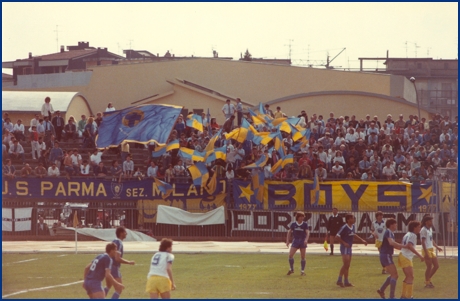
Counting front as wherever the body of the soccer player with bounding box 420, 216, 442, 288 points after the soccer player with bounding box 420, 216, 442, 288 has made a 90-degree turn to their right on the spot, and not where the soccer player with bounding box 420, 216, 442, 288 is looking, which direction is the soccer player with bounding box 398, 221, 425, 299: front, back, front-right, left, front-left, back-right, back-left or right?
front-left

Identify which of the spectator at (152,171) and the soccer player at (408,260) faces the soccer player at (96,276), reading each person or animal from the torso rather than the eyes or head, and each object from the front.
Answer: the spectator

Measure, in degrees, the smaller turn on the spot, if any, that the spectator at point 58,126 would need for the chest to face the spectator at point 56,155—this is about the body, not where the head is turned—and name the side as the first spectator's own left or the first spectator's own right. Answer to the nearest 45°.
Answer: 0° — they already face them

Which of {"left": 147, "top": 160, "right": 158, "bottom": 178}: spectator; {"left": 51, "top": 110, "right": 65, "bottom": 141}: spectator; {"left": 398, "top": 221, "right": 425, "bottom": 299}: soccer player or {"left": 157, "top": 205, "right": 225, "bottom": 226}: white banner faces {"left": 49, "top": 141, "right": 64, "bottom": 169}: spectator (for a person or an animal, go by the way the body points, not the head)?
{"left": 51, "top": 110, "right": 65, "bottom": 141}: spectator

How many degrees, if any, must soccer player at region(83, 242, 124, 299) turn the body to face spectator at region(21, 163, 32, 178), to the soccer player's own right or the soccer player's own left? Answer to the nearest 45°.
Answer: approximately 45° to the soccer player's own left

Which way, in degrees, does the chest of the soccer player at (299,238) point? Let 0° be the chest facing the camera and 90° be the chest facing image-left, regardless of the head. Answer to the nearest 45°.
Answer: approximately 0°

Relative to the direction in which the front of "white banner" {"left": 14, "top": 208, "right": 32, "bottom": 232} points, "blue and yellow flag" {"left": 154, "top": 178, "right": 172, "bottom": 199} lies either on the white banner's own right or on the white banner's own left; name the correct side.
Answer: on the white banner's own left

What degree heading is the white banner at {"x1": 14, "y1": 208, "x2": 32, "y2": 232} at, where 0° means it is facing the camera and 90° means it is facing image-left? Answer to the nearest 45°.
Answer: approximately 0°
